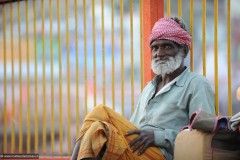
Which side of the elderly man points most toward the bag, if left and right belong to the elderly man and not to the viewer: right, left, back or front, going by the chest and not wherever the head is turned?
left

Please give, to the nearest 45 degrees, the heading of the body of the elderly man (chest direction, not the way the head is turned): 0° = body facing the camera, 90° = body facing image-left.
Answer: approximately 45°
